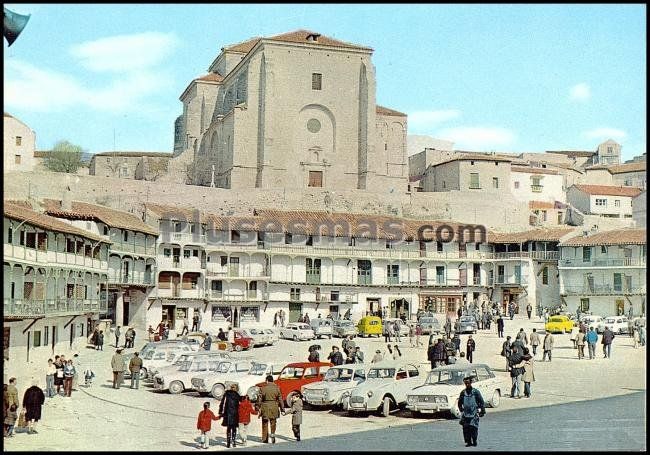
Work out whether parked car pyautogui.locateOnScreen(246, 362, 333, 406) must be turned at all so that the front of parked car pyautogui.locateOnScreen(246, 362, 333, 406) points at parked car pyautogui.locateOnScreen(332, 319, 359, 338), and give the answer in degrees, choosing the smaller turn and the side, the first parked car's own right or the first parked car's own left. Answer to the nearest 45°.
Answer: approximately 135° to the first parked car's own right

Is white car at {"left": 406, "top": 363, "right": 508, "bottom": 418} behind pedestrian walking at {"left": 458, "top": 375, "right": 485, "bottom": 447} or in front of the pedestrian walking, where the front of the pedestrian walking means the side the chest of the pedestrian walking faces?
behind

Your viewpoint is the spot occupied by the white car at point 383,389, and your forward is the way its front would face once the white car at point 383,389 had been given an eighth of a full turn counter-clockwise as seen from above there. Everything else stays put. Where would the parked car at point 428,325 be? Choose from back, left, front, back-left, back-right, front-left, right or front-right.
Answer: back

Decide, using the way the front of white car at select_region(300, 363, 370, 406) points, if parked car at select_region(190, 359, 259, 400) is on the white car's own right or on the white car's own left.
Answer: on the white car's own right

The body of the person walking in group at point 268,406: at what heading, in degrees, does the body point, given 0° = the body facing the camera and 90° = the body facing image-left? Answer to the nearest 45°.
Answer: approximately 180°

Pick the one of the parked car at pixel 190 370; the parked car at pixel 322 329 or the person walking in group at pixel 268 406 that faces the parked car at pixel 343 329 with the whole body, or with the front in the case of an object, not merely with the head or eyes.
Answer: the person walking in group

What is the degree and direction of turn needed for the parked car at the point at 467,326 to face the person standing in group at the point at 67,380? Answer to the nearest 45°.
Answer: approximately 45° to its right

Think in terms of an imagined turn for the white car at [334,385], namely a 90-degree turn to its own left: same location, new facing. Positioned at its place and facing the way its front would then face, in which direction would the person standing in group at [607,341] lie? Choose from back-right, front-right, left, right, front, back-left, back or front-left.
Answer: left

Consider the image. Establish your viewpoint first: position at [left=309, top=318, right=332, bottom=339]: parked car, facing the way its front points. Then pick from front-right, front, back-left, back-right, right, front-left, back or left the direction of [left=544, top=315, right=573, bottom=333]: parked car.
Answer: back-left

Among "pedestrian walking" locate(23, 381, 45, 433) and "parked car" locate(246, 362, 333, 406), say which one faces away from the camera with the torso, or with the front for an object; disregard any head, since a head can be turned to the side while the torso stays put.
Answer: the pedestrian walking
